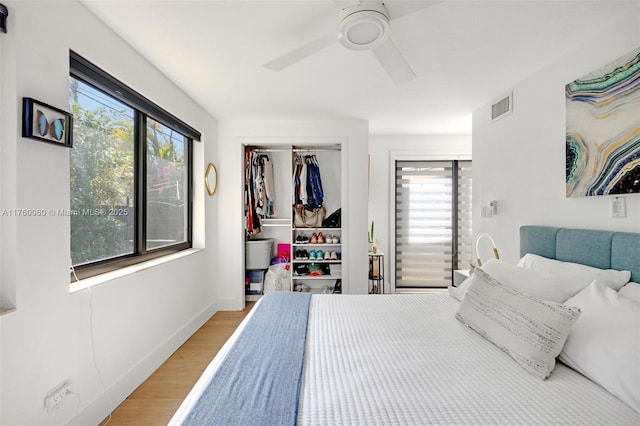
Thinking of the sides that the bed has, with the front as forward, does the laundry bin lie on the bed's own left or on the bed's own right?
on the bed's own right

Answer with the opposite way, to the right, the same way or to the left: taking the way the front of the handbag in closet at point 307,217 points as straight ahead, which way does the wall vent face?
to the right

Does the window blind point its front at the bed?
yes

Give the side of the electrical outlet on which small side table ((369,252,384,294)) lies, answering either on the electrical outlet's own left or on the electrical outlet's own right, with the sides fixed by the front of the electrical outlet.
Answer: on the electrical outlet's own left

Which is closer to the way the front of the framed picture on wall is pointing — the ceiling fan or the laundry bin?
the ceiling fan

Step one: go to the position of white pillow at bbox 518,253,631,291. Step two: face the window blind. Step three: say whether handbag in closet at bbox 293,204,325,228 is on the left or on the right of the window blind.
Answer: left

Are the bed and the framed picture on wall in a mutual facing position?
yes

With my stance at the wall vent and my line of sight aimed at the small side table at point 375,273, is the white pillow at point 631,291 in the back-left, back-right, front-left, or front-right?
back-left

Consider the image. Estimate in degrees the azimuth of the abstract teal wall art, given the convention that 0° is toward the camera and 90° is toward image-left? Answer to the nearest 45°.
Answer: approximately 45°

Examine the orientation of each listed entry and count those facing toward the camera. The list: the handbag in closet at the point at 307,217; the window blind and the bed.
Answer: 2

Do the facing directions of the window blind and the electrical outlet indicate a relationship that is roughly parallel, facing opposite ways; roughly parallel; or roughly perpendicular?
roughly perpendicular

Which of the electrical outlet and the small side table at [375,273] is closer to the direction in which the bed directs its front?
the electrical outlet

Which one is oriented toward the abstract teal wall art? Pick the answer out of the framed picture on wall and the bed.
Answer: the framed picture on wall

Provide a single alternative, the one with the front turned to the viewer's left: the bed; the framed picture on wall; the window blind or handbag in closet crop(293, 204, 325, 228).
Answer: the bed

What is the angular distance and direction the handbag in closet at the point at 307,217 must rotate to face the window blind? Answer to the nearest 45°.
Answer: approximately 90° to its left

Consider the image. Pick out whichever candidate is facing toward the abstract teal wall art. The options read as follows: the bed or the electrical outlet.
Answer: the electrical outlet

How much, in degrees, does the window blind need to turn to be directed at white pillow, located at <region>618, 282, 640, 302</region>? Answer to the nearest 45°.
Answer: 0° — it already faces it

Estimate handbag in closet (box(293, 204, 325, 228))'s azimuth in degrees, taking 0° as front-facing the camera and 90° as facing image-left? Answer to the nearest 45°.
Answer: approximately 0°
